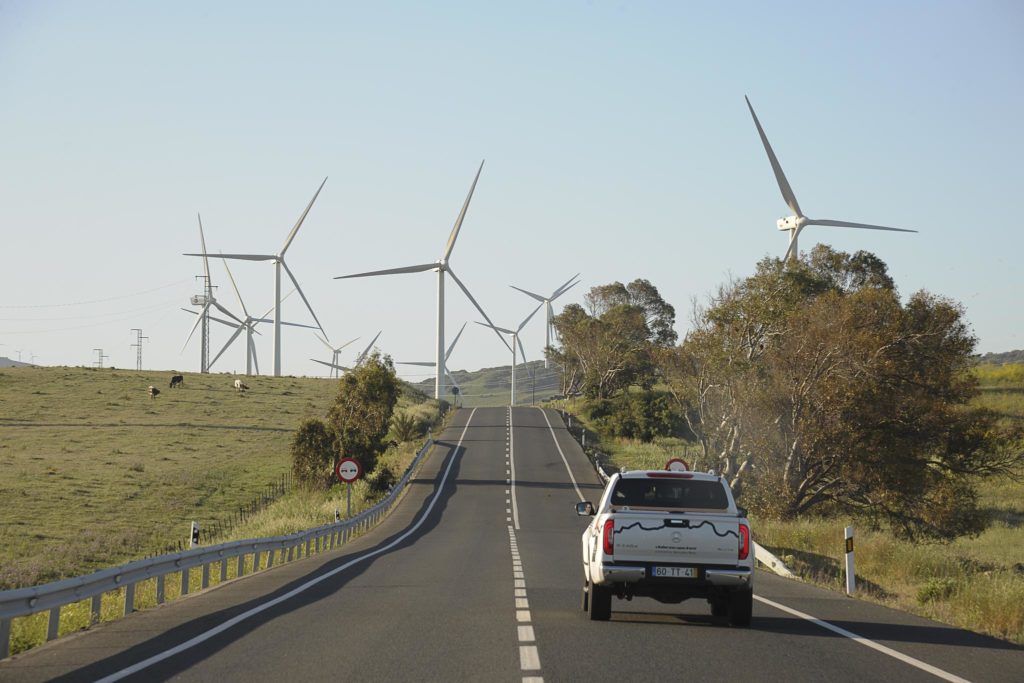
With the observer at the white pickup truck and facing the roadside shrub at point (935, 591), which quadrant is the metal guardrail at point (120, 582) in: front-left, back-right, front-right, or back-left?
back-left

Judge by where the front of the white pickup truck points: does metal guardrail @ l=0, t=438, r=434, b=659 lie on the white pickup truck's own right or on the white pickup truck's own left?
on the white pickup truck's own left

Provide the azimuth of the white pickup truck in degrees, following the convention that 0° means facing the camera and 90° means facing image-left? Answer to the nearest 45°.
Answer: approximately 180°

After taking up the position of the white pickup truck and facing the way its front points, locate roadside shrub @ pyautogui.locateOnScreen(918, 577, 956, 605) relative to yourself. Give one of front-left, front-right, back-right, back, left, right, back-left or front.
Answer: front-right

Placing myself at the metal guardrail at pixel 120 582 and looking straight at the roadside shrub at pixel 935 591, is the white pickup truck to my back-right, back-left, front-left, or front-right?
front-right
